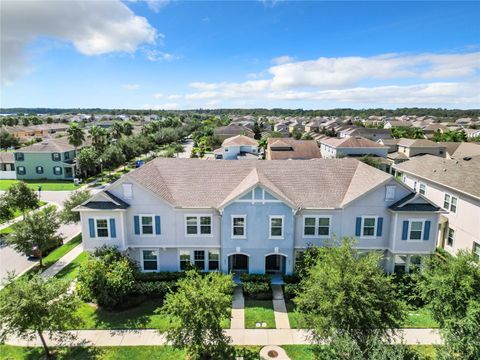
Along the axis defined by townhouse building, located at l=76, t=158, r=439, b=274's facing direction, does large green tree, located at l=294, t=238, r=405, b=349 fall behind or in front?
in front

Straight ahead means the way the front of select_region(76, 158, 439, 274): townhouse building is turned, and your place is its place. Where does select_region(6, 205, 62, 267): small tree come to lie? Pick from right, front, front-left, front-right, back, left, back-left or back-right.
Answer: right

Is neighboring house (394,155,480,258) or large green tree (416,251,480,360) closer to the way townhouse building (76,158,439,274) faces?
the large green tree

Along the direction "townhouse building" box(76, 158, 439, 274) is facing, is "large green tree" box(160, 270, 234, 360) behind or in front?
in front

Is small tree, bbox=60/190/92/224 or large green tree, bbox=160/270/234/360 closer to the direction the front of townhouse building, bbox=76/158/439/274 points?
the large green tree

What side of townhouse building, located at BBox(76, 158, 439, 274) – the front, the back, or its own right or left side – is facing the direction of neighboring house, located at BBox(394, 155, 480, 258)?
left

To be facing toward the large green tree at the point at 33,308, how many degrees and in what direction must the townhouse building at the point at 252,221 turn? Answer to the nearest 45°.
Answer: approximately 45° to its right

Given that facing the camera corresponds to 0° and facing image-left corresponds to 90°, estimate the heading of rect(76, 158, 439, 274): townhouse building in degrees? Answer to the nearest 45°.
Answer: approximately 0°
